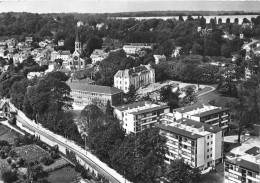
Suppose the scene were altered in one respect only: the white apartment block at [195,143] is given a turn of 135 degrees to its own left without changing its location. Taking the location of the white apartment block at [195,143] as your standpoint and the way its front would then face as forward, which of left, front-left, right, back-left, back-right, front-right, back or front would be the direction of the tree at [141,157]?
back

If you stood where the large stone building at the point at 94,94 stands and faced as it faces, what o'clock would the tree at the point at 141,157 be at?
The tree is roughly at 10 o'clock from the large stone building.

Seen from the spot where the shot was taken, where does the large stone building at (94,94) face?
facing the viewer and to the left of the viewer

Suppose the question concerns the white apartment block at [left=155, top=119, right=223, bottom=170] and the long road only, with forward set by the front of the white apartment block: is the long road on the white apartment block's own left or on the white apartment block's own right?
on the white apartment block's own right

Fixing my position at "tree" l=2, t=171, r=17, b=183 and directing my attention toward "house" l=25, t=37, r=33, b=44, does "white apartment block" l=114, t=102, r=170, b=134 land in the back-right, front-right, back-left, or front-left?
front-right

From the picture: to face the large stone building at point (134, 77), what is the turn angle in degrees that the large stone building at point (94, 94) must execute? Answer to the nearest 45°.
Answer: approximately 180°

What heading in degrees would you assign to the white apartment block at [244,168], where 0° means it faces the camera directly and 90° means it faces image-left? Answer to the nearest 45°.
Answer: approximately 45°

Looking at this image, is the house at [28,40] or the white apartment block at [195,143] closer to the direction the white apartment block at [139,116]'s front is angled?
the white apartment block

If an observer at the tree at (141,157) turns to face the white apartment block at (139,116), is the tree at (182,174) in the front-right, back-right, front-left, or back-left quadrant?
back-right

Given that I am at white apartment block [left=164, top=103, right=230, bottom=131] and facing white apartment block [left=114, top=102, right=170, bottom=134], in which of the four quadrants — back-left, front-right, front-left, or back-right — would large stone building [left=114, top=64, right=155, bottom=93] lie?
front-right

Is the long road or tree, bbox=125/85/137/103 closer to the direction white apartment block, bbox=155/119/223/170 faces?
the long road

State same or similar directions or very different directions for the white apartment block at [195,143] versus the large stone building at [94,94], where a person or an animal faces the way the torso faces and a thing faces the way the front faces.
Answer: same or similar directions

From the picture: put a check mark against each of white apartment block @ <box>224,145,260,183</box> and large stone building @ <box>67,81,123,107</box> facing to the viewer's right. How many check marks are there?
0

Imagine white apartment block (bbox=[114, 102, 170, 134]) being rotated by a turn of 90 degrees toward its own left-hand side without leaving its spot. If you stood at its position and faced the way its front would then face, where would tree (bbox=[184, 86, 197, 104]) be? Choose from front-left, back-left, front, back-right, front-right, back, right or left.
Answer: front

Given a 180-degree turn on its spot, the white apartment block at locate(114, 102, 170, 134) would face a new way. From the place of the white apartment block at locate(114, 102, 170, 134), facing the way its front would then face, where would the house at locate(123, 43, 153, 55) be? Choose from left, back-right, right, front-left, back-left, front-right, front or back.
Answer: front-right
